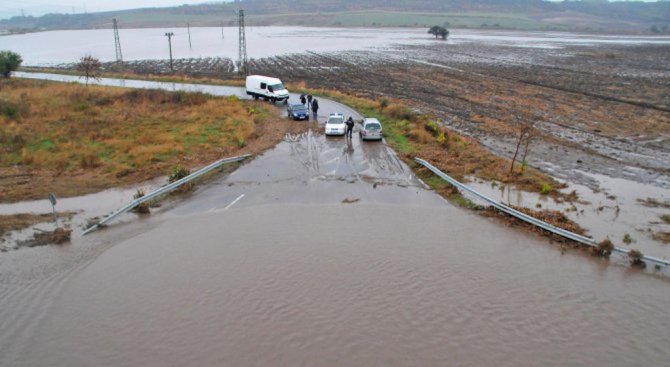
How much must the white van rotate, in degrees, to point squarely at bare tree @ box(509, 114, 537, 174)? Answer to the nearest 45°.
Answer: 0° — it already faces it

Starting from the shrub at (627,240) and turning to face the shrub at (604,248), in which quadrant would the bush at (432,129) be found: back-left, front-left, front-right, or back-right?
back-right

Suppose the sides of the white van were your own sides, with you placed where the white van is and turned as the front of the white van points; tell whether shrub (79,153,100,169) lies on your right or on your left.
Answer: on your right

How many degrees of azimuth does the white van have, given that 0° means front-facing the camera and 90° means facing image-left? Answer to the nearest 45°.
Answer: approximately 315°

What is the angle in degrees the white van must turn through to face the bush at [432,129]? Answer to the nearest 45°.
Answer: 0° — it already faces it

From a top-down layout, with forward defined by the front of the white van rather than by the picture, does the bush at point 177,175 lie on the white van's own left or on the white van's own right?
on the white van's own right

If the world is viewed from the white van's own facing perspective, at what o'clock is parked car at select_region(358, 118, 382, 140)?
The parked car is roughly at 1 o'clock from the white van.

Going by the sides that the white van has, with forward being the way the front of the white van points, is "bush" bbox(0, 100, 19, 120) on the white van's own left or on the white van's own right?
on the white van's own right

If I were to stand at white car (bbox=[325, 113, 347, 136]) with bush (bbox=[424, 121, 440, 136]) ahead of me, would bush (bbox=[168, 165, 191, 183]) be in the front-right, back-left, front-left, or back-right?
back-right

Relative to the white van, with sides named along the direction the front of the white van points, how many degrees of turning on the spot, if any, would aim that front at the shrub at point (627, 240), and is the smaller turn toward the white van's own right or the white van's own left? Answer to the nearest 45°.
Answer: approximately 45° to the white van's own right

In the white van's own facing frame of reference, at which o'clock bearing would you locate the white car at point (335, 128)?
The white car is roughly at 1 o'clock from the white van.
